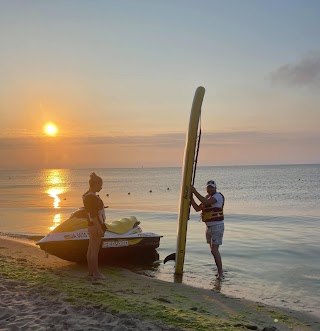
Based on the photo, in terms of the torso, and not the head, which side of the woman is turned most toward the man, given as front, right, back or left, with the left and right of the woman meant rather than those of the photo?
front

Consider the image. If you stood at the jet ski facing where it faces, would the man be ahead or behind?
behind

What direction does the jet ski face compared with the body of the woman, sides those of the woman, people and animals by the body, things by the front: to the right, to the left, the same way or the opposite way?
the opposite way

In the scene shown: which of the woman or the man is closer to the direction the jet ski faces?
the woman

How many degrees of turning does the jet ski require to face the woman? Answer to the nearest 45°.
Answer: approximately 90° to its left

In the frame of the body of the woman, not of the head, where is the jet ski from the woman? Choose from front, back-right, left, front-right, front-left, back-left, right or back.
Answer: left

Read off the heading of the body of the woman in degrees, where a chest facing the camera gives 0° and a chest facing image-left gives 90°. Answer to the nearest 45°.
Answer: approximately 270°

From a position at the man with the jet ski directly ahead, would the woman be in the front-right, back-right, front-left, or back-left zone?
front-left

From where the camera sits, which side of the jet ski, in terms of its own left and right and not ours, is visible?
left

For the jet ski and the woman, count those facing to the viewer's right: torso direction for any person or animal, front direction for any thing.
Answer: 1
